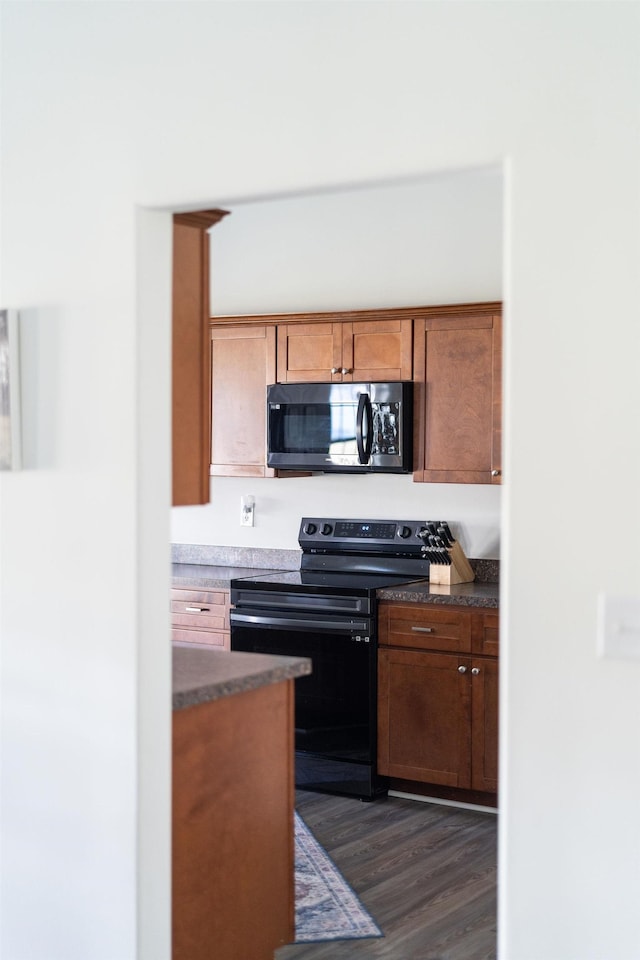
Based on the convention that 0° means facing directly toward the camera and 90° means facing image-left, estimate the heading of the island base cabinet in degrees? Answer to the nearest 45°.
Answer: approximately 225°

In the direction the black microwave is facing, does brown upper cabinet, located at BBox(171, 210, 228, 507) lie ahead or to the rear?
ahead

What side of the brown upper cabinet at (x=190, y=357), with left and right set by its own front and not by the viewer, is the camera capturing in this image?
right

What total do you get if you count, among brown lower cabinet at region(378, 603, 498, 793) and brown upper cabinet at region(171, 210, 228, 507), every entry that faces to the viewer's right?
1

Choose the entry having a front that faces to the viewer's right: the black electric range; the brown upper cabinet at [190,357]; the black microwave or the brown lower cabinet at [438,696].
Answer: the brown upper cabinet

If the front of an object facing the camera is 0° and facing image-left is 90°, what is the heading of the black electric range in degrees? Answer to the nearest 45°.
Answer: approximately 45°

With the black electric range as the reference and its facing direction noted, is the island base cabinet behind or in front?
in front

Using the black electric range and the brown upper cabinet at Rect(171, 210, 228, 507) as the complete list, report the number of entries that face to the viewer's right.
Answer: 1

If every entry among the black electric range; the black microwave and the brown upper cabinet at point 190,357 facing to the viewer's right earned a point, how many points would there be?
1

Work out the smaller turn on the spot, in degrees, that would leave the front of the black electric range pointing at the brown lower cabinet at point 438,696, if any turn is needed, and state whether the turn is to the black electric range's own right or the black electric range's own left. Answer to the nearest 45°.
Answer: approximately 90° to the black electric range's own left
